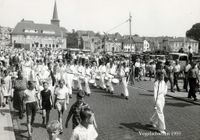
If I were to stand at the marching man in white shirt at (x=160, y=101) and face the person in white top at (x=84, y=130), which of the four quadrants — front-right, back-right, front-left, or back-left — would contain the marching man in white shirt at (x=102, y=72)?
back-right

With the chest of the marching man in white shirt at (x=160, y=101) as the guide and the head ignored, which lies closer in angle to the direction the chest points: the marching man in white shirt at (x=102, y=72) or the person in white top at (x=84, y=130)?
the person in white top

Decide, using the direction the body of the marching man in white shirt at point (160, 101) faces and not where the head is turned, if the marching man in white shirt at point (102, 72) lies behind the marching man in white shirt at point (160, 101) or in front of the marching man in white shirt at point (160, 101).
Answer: behind

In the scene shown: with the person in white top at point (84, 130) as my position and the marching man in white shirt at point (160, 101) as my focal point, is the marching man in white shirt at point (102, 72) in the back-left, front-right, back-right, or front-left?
front-left

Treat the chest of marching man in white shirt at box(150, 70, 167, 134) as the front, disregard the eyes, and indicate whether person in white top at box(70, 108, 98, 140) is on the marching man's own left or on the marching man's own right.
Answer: on the marching man's own right
